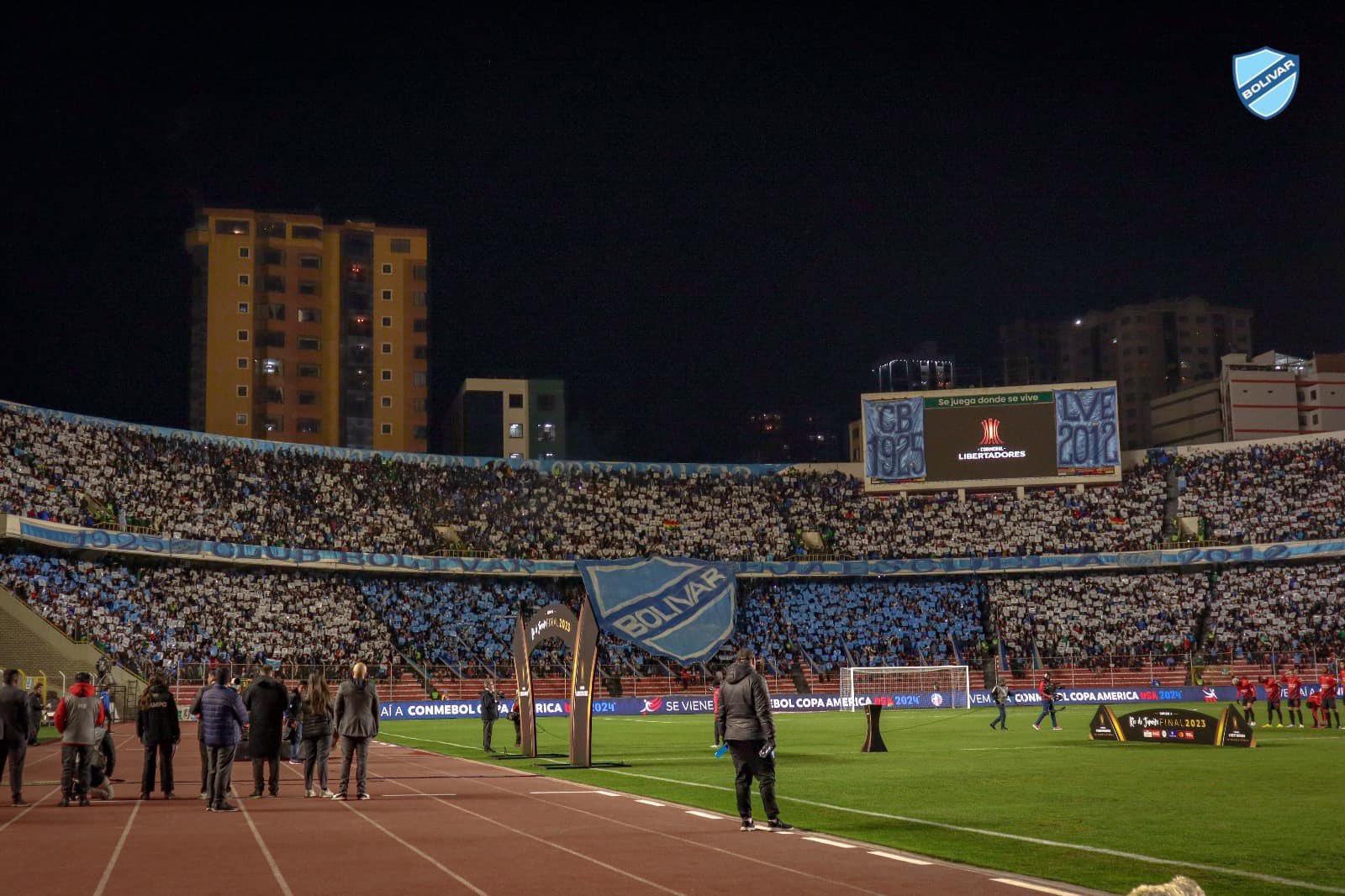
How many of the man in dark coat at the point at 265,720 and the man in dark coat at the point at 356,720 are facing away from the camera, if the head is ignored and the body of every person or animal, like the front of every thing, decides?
2

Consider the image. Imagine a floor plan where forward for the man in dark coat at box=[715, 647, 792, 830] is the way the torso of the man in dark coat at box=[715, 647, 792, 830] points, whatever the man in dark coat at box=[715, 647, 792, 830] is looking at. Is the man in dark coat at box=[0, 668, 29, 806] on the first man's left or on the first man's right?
on the first man's left

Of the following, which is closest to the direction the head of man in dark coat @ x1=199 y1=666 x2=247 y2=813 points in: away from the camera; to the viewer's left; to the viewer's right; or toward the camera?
away from the camera

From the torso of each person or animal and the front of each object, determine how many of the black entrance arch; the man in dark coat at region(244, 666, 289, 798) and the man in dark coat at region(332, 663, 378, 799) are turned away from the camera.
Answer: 2

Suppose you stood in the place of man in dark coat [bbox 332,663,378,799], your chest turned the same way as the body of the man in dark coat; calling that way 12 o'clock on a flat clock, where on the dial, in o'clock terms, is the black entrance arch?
The black entrance arch is roughly at 1 o'clock from the man in dark coat.

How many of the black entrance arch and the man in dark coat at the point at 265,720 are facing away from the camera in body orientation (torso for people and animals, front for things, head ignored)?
1

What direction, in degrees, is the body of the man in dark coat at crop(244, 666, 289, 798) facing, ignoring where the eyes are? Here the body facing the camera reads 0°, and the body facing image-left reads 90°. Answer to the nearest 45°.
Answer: approximately 180°

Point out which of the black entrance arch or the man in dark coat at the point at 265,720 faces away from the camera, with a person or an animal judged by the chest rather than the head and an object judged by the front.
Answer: the man in dark coat

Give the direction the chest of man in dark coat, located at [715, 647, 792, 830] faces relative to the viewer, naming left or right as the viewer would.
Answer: facing away from the viewer and to the right of the viewer

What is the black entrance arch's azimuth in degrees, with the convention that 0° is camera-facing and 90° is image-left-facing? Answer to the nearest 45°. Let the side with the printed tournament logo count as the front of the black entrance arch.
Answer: approximately 45°

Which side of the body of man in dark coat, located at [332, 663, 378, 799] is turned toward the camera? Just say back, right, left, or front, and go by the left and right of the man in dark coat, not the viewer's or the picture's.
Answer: back
